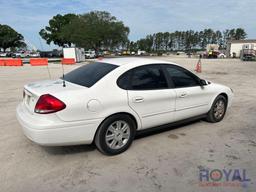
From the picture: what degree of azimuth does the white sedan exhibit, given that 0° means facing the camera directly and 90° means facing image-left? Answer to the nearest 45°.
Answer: approximately 225°
